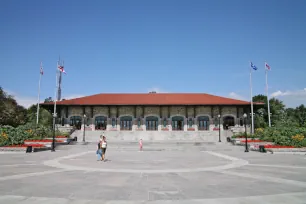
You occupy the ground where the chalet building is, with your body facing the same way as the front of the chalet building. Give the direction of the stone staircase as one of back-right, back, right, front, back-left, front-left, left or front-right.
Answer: front

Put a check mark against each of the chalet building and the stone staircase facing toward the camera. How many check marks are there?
2

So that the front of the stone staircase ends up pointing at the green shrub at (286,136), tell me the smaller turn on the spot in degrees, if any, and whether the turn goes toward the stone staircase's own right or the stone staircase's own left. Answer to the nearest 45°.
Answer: approximately 45° to the stone staircase's own left

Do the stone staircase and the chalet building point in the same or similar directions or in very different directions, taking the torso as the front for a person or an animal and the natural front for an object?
same or similar directions

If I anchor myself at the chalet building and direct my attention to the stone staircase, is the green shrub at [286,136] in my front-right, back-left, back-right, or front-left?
front-left

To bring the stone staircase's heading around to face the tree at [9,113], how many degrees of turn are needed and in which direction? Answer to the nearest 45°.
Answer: approximately 90° to its right

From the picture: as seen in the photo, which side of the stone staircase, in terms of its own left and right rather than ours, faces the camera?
front

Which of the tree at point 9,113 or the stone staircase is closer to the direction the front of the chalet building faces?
the stone staircase

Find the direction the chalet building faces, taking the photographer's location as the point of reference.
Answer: facing the viewer

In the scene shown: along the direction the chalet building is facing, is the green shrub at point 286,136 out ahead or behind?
ahead

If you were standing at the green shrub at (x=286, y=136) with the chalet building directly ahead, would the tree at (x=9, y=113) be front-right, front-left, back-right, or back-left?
front-left
